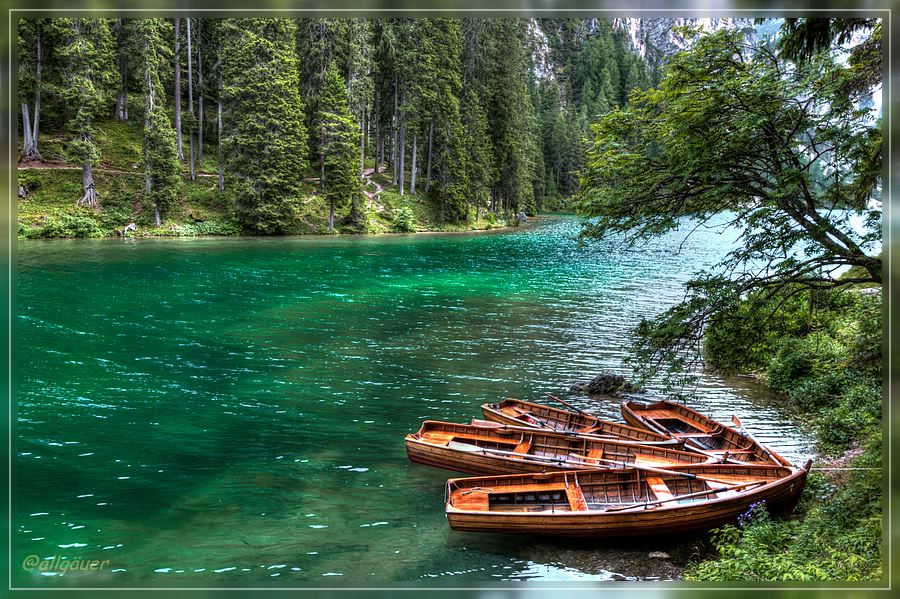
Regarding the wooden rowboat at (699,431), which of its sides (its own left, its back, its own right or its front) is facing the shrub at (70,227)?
back

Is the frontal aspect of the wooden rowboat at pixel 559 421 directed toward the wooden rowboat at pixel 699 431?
yes

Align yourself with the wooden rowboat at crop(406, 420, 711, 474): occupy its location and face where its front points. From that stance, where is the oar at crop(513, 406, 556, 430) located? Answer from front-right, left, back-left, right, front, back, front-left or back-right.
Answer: left

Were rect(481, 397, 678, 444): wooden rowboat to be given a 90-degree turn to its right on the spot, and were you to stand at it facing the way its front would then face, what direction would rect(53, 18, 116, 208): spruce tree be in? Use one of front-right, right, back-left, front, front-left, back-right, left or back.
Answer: back-right

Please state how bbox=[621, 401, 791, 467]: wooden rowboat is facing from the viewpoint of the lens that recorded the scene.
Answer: facing the viewer and to the right of the viewer

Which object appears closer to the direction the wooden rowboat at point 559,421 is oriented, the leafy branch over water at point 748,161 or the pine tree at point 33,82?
the leafy branch over water

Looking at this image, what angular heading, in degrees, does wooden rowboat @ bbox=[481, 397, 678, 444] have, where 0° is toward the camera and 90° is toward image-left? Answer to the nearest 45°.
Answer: approximately 270°

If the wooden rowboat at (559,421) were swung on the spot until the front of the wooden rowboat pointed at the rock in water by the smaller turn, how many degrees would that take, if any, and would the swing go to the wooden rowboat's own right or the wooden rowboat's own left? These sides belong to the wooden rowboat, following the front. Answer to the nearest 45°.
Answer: approximately 90° to the wooden rowboat's own left

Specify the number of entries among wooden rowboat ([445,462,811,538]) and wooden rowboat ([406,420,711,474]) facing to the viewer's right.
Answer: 2

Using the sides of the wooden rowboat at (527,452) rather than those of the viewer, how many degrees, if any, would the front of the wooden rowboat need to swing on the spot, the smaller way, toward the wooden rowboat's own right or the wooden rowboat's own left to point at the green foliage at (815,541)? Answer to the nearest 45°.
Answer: approximately 45° to the wooden rowboat's own right

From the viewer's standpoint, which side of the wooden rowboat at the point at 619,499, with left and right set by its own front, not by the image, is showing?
right

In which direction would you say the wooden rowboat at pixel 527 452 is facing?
to the viewer's right

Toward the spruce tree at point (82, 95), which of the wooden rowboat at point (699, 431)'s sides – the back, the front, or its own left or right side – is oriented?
back

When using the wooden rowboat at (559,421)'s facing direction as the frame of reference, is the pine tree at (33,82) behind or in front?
behind

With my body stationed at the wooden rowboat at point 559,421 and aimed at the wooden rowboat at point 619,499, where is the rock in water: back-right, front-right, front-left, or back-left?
back-left
